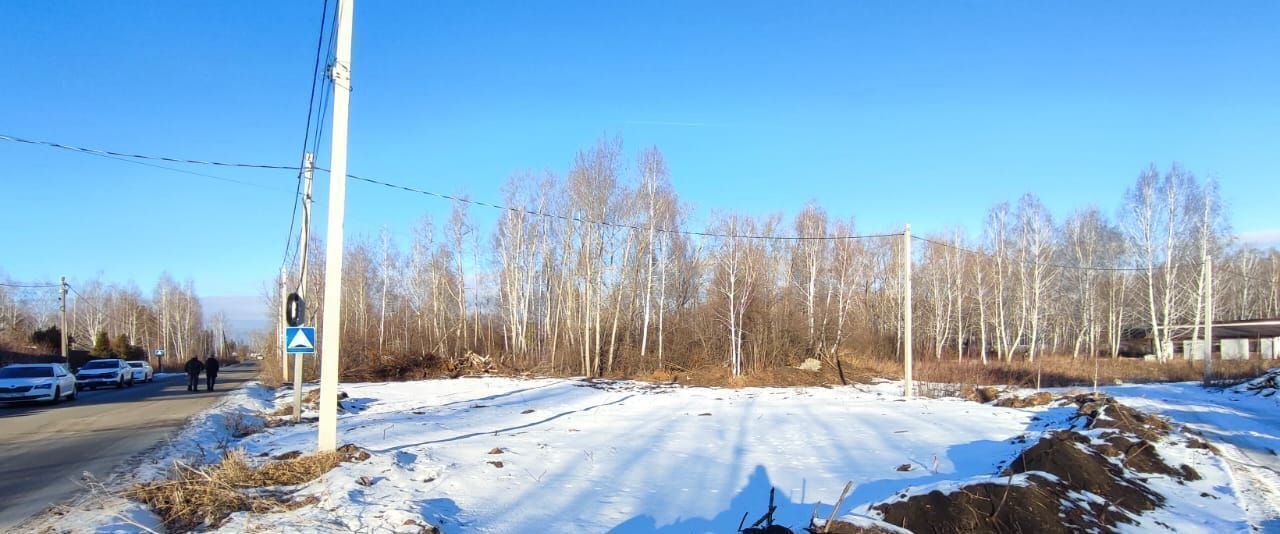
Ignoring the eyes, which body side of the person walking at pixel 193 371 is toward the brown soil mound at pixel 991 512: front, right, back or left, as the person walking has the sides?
back

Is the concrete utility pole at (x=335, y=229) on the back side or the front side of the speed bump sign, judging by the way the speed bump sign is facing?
on the front side

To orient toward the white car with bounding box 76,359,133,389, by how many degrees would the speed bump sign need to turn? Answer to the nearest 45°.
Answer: approximately 180°

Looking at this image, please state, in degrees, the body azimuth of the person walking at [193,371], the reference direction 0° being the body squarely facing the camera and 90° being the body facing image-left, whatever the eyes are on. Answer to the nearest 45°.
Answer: approximately 180°

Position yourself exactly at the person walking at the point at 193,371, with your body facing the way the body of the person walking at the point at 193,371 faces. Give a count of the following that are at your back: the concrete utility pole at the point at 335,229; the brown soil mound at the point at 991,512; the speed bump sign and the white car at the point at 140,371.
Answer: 3

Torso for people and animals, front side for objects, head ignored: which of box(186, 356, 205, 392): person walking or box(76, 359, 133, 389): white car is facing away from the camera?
the person walking

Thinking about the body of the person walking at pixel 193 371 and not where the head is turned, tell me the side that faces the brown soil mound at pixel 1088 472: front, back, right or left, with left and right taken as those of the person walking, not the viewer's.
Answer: back

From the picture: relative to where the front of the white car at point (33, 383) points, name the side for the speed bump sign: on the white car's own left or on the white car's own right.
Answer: on the white car's own left

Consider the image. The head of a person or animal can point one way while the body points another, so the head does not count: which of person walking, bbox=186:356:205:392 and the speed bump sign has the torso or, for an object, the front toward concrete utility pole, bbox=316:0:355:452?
the speed bump sign

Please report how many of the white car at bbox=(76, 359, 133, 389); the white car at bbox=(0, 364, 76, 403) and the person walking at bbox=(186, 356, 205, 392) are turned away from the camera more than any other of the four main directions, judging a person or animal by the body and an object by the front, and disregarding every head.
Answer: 1

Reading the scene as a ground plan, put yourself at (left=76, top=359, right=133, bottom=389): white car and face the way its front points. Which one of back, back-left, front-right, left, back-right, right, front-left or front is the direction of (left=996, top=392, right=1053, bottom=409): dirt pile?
left

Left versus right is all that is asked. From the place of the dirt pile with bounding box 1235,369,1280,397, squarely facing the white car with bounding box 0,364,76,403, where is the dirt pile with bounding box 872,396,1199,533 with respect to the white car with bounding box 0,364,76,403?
left

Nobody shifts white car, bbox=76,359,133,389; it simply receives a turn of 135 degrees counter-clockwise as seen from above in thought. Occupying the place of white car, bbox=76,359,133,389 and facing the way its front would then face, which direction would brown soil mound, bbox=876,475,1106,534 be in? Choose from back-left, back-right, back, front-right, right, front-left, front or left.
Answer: right

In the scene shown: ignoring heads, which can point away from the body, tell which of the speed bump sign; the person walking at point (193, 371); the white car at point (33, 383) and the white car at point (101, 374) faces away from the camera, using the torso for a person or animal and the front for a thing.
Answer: the person walking

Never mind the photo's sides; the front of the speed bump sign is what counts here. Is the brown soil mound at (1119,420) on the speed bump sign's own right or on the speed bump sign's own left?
on the speed bump sign's own left

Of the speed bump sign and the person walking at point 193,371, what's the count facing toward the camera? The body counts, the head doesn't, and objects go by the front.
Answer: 1

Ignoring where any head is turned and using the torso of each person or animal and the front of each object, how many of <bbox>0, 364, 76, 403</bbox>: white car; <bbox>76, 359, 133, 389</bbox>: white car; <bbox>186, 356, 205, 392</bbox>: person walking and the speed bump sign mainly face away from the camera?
1
